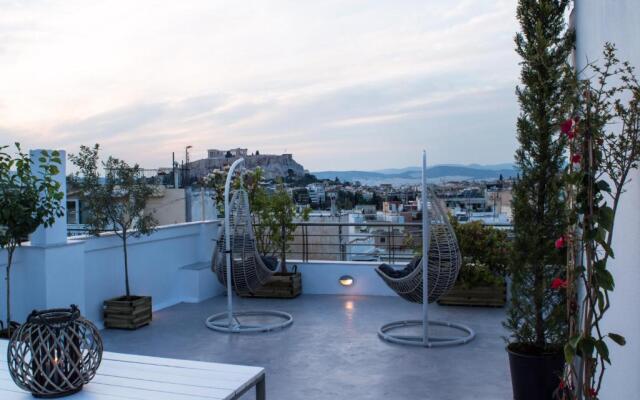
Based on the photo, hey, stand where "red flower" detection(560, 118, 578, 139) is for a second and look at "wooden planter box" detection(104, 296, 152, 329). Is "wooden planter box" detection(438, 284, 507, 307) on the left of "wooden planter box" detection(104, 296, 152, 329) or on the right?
right

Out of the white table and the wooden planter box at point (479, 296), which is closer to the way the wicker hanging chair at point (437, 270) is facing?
the white table

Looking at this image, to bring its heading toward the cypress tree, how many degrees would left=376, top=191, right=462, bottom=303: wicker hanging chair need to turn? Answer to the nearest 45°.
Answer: approximately 90° to its left

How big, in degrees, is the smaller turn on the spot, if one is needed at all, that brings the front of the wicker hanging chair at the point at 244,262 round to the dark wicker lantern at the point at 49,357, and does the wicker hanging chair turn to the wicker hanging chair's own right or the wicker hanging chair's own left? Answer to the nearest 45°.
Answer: approximately 135° to the wicker hanging chair's own right

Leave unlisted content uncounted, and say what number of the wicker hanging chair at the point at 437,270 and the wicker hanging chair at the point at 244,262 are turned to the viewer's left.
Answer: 1

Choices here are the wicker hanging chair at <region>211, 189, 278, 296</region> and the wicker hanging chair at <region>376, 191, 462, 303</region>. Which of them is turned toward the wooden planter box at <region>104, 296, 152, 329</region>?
the wicker hanging chair at <region>376, 191, 462, 303</region>

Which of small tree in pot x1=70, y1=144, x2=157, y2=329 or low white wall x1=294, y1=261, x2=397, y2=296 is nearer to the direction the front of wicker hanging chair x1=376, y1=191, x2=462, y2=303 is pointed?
the small tree in pot

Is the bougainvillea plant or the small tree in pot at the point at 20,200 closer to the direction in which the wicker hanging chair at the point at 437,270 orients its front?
the small tree in pot

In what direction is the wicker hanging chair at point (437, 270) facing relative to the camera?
to the viewer's left

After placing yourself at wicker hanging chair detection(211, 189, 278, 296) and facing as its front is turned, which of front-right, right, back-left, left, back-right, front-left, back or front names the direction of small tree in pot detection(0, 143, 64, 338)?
back

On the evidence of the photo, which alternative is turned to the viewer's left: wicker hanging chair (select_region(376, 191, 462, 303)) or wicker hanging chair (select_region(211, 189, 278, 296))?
wicker hanging chair (select_region(376, 191, 462, 303))

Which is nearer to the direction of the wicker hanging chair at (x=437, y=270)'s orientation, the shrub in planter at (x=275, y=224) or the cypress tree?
the shrub in planter

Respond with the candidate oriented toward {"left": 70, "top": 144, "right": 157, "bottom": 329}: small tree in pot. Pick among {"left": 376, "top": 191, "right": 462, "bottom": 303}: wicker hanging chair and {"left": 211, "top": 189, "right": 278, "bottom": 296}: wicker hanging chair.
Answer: {"left": 376, "top": 191, "right": 462, "bottom": 303}: wicker hanging chair
